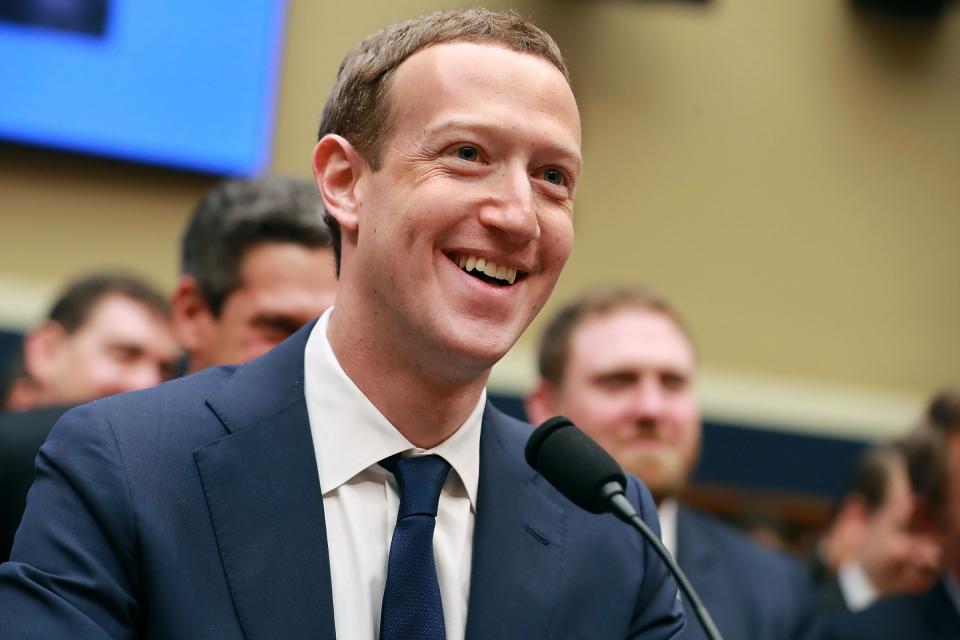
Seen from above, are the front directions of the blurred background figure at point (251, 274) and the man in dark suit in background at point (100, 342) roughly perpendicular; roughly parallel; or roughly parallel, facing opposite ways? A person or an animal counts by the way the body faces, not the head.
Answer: roughly parallel

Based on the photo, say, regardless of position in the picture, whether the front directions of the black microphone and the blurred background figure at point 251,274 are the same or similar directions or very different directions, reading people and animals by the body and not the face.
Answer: very different directions

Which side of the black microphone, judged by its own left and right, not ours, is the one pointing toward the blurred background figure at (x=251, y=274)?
front

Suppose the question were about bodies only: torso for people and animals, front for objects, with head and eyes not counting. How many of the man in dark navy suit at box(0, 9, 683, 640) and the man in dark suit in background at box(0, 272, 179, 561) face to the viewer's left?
0

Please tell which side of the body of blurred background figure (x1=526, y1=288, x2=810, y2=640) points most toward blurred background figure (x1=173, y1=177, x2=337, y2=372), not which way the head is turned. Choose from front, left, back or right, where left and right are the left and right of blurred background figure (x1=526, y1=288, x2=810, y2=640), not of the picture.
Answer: right

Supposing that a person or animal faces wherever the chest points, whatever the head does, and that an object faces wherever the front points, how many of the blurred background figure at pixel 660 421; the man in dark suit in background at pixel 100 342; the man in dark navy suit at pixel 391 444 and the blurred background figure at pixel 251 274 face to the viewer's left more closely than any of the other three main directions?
0

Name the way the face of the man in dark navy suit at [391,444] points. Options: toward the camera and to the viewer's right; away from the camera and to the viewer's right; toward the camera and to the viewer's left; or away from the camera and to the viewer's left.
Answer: toward the camera and to the viewer's right

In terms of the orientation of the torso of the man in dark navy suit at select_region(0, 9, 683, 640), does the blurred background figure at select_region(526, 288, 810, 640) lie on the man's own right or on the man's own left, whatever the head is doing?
on the man's own left

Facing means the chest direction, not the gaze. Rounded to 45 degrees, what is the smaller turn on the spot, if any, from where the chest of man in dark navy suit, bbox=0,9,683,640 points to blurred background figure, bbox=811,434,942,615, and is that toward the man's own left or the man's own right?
approximately 90° to the man's own left

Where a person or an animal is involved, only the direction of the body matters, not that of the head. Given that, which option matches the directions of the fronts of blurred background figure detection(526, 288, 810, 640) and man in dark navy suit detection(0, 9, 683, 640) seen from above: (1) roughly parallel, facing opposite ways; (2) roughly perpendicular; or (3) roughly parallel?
roughly parallel

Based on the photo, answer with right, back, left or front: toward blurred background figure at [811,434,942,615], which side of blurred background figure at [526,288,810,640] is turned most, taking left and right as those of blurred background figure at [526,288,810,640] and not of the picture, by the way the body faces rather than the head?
left

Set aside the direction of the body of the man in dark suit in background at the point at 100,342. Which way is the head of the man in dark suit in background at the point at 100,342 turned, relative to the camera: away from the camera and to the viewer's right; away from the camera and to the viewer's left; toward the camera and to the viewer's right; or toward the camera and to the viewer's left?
toward the camera and to the viewer's right

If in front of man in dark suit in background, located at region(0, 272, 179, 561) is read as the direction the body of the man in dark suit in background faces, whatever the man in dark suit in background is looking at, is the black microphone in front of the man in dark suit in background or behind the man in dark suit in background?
in front

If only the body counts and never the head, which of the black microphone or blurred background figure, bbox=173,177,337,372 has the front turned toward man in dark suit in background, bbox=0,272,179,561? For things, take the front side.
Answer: the black microphone

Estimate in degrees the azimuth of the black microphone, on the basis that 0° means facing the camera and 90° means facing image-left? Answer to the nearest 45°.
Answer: approximately 135°

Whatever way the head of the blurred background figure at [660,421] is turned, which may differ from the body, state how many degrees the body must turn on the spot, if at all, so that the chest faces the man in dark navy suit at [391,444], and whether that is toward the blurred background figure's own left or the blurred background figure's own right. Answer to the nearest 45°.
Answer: approximately 45° to the blurred background figure's own right
